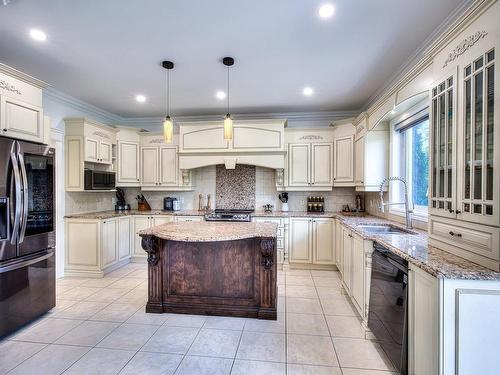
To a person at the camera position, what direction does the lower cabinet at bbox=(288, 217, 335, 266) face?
facing the viewer

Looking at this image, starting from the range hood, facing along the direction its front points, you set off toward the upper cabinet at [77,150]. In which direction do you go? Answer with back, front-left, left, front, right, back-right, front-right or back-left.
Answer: right

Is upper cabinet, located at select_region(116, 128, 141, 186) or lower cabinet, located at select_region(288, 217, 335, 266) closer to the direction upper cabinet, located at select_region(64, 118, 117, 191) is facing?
the lower cabinet

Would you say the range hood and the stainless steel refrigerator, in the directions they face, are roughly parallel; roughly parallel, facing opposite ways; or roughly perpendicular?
roughly perpendicular

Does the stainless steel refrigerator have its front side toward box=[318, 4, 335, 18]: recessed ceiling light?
yes

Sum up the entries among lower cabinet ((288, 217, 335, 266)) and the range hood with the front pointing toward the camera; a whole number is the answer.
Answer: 2

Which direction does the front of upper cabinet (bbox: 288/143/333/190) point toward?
toward the camera

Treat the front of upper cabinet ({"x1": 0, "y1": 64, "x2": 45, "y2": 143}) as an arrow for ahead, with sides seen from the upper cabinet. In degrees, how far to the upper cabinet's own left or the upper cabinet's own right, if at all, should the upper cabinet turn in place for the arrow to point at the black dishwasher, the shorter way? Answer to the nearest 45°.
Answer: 0° — it already faces it

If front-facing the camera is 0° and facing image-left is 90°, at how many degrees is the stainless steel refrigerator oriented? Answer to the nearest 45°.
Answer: approximately 315°

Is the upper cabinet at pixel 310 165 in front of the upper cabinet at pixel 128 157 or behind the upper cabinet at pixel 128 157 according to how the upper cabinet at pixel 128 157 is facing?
in front

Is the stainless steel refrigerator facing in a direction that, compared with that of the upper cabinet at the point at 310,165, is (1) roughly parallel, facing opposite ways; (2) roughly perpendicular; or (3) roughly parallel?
roughly perpendicular

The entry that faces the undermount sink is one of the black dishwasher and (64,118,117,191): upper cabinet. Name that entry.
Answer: the upper cabinet

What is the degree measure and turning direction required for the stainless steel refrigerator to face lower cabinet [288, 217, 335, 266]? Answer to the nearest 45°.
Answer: approximately 45° to its left

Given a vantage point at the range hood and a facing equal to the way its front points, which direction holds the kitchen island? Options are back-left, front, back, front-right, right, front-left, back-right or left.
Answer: front

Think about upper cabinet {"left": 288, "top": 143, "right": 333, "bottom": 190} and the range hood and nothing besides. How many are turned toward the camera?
2

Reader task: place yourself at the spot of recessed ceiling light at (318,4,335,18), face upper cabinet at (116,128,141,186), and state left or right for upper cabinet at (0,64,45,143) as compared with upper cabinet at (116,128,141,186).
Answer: left

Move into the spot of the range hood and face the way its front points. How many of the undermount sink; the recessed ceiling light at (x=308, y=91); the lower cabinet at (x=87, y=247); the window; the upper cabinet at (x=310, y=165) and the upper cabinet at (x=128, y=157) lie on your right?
2
